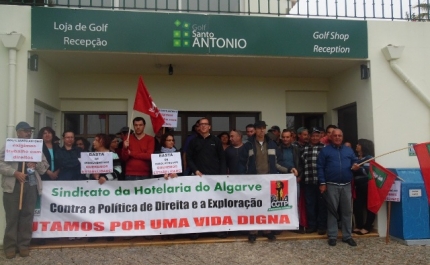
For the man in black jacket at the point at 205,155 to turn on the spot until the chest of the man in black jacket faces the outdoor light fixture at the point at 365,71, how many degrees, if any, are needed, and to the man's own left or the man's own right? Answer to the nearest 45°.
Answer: approximately 90° to the man's own left

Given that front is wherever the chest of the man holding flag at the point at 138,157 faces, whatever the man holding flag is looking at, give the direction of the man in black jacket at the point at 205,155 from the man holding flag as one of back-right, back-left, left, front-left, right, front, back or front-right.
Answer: left

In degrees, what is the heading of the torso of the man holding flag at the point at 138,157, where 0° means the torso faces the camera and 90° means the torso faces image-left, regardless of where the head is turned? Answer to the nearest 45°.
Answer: approximately 0°

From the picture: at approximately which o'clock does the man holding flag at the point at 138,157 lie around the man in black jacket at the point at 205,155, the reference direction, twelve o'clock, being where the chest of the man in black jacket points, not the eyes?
The man holding flag is roughly at 3 o'clock from the man in black jacket.

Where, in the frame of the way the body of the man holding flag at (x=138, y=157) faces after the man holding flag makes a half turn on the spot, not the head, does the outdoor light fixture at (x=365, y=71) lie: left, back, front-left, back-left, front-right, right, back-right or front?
right
